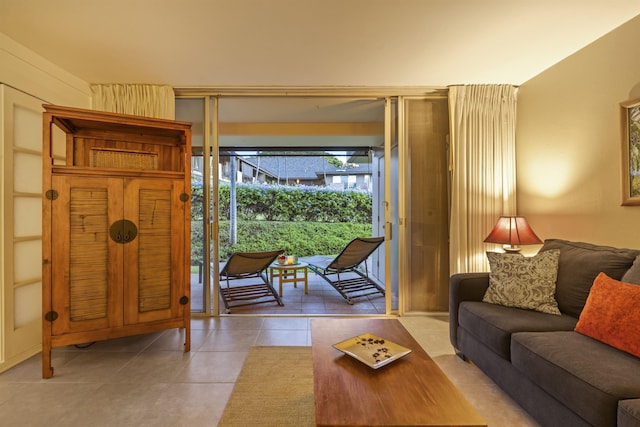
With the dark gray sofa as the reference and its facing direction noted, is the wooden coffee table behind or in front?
in front

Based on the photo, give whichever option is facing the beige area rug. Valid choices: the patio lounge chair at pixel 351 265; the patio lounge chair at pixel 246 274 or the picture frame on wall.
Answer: the picture frame on wall

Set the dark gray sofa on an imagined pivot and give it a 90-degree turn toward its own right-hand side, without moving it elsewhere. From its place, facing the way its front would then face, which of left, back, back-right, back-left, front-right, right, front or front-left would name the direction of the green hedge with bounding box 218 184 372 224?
front

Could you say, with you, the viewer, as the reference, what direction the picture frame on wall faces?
facing the viewer and to the left of the viewer

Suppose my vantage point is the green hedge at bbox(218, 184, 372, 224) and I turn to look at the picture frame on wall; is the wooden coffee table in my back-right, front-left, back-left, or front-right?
front-right

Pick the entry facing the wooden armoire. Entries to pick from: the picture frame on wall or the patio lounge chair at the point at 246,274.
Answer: the picture frame on wall

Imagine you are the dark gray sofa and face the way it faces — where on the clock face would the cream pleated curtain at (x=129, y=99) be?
The cream pleated curtain is roughly at 1 o'clock from the dark gray sofa.

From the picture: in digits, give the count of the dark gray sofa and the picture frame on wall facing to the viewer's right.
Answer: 0
